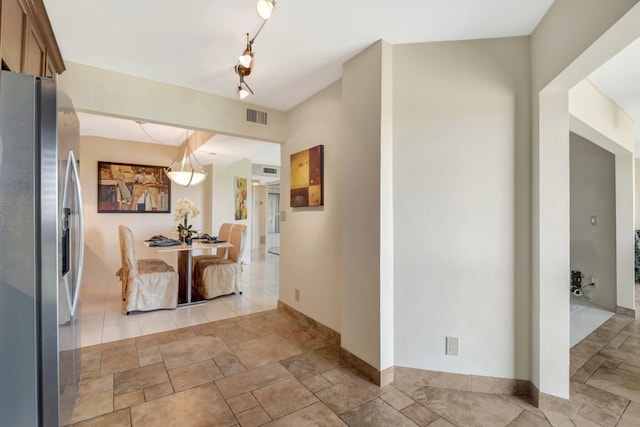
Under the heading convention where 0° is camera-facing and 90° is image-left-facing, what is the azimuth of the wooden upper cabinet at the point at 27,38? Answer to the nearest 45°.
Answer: approximately 270°

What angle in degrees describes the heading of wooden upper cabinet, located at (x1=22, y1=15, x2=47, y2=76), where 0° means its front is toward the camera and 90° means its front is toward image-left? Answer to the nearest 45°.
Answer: approximately 270°

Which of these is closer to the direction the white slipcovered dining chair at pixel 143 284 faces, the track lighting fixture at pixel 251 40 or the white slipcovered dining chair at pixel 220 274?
the white slipcovered dining chair

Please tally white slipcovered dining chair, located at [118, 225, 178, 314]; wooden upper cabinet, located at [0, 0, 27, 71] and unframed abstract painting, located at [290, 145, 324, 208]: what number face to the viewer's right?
2

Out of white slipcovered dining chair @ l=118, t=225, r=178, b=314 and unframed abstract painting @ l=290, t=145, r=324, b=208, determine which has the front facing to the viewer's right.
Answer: the white slipcovered dining chair

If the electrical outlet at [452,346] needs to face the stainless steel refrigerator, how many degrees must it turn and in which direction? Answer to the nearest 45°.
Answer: approximately 45° to its right

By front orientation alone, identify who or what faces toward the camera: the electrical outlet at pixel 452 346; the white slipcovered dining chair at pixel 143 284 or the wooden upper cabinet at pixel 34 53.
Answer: the electrical outlet
